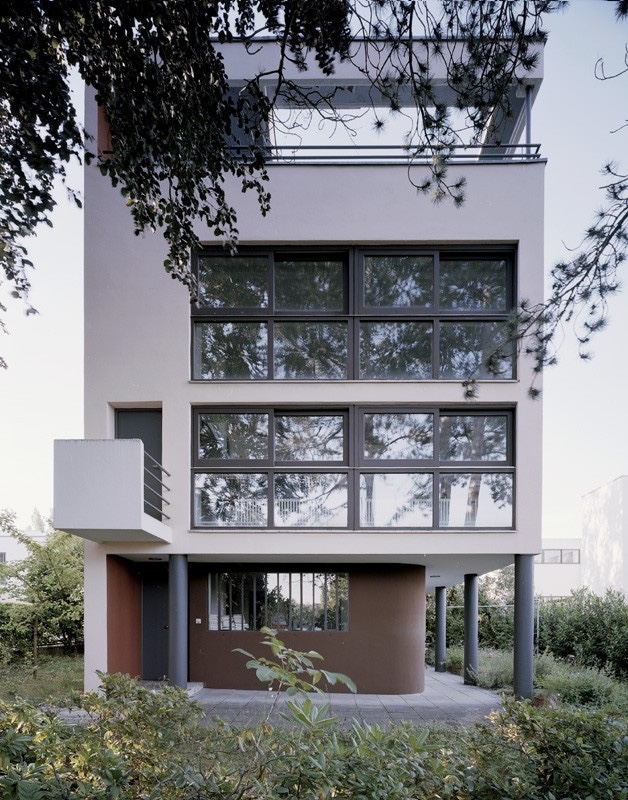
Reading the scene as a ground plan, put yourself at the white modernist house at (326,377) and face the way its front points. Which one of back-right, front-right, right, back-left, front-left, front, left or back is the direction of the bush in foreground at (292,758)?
front

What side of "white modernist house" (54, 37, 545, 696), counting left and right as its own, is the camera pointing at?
front

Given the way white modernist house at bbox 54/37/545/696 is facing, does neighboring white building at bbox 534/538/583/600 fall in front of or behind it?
behind

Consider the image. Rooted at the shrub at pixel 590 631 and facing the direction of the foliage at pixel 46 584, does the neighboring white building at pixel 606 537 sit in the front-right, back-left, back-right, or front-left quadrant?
back-right

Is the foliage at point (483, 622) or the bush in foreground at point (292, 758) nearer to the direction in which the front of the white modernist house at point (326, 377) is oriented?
the bush in foreground

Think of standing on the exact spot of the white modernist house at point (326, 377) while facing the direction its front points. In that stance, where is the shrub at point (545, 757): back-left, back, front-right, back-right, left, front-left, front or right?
front

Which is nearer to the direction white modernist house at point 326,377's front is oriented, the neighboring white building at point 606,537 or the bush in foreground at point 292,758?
the bush in foreground
